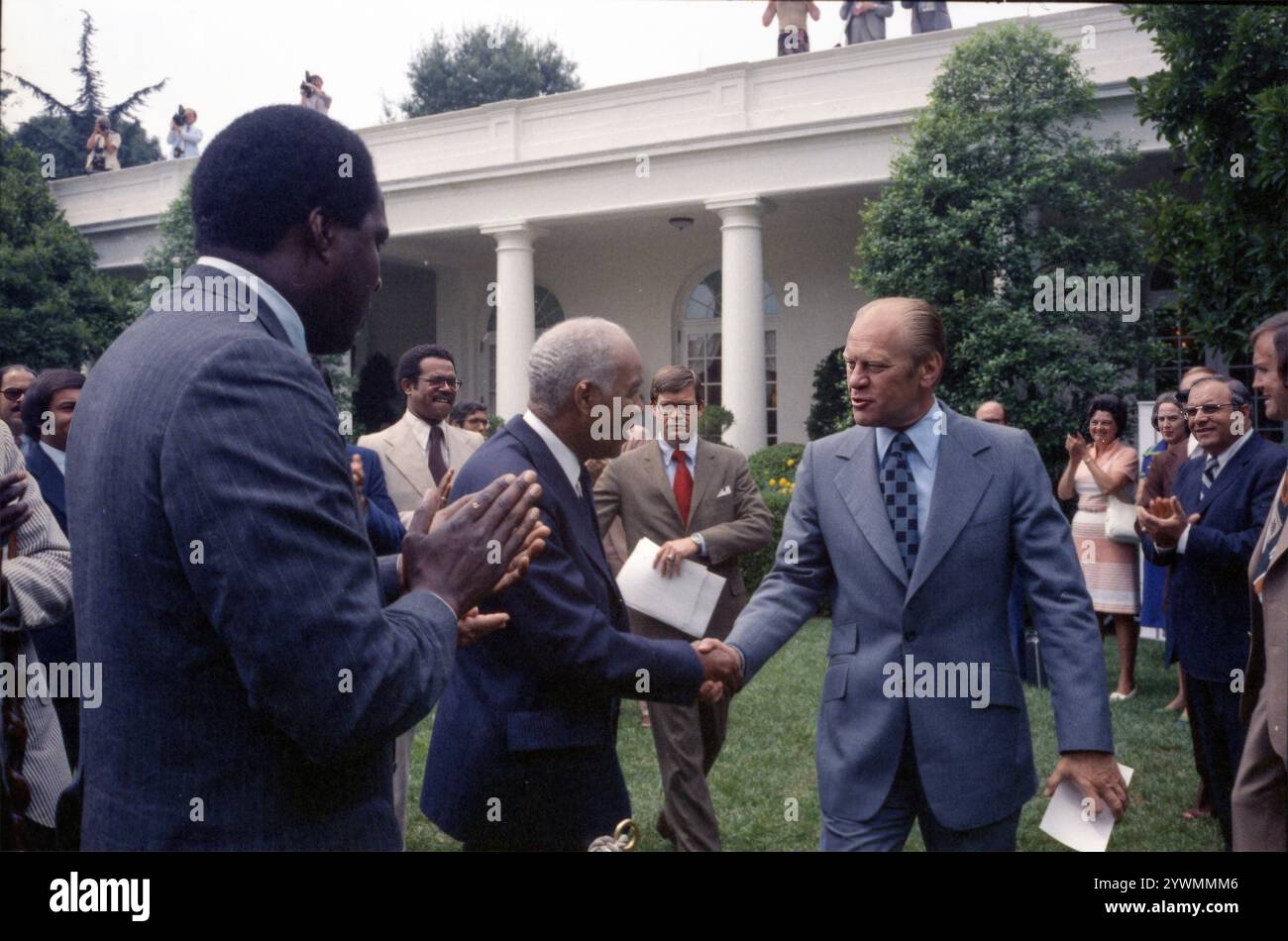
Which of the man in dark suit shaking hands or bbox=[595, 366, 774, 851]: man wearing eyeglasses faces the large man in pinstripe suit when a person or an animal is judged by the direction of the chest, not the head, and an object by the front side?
the man wearing eyeglasses

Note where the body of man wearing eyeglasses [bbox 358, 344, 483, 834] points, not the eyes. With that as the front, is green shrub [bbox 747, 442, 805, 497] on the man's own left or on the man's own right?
on the man's own left

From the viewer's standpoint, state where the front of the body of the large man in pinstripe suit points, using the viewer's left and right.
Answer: facing away from the viewer and to the right of the viewer

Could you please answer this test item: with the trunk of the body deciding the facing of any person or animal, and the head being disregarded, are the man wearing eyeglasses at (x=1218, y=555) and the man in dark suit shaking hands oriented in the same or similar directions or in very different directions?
very different directions

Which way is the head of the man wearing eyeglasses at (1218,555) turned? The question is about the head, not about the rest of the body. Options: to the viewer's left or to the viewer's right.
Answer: to the viewer's left

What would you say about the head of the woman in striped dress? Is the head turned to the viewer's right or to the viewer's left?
to the viewer's left

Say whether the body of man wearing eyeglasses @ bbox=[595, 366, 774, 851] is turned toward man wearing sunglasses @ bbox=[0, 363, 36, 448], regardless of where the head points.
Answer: no

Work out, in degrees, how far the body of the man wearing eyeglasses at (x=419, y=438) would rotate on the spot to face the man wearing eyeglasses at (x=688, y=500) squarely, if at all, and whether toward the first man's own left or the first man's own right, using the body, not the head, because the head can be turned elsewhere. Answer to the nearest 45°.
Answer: approximately 45° to the first man's own left

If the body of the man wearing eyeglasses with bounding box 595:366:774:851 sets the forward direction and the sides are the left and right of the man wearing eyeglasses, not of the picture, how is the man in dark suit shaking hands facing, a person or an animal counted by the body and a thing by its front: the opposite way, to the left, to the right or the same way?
to the left

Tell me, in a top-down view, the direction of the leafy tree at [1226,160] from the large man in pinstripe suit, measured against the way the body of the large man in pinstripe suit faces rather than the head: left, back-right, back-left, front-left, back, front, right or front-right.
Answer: front

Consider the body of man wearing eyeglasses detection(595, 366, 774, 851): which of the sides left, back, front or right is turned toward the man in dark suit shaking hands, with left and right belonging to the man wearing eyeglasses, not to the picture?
front

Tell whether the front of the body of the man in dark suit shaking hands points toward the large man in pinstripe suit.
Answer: no

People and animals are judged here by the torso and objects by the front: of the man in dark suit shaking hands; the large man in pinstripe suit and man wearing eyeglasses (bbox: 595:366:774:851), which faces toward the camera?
the man wearing eyeglasses

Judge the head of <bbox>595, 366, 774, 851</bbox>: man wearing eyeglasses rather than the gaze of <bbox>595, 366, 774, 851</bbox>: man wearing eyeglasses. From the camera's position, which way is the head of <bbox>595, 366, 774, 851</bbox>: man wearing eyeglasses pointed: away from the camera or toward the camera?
toward the camera

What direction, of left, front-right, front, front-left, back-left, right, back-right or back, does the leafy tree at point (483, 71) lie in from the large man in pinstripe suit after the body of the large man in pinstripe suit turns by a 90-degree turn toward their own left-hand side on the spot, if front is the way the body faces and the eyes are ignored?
front-right
